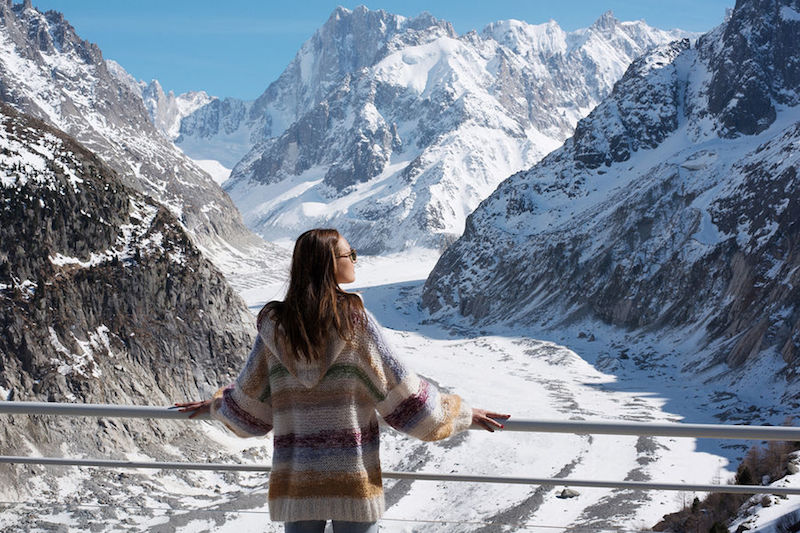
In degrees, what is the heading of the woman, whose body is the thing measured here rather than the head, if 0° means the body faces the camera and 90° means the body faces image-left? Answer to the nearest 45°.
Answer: approximately 180°

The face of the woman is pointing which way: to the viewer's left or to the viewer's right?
to the viewer's right
